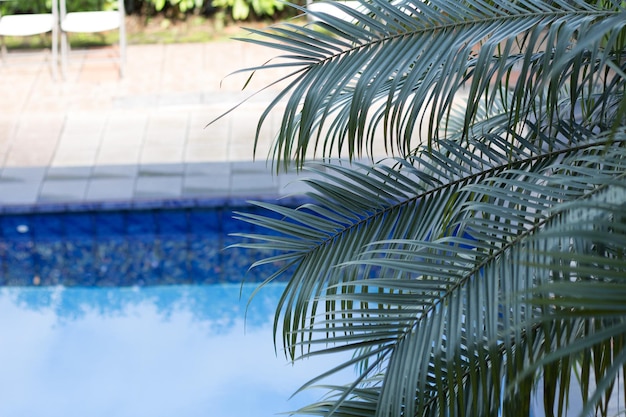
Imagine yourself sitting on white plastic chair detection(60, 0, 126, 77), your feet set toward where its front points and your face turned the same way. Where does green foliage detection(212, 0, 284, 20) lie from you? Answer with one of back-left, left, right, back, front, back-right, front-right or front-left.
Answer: back-left

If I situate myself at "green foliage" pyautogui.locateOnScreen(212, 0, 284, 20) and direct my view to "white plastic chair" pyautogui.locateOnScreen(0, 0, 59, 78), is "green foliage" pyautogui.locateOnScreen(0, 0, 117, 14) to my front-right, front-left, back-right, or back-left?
front-right

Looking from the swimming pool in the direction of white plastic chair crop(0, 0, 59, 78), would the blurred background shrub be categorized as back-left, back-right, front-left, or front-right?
front-right

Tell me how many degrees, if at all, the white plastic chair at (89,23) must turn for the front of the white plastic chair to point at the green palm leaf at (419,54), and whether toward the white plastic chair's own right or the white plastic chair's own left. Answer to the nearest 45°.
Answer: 0° — it already faces it

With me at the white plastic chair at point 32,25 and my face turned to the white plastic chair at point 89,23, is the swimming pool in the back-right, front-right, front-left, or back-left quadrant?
front-right

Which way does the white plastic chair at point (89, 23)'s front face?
toward the camera

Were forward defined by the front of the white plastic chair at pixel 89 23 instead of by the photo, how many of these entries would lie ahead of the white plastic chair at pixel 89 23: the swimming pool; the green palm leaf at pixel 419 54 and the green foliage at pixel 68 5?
2

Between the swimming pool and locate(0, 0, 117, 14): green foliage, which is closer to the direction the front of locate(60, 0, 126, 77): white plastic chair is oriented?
the swimming pool

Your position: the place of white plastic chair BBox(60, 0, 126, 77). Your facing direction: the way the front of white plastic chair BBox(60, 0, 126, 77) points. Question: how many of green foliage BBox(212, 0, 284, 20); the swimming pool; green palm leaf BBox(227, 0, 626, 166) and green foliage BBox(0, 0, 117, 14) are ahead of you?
2

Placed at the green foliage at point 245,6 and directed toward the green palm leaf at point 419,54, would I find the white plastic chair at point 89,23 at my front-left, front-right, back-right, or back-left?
front-right

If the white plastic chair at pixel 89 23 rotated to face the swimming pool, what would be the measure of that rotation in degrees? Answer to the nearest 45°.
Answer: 0° — it already faces it

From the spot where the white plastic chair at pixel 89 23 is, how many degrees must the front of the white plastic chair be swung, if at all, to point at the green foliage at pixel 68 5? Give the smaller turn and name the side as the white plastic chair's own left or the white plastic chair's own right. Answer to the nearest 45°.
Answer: approximately 180°
